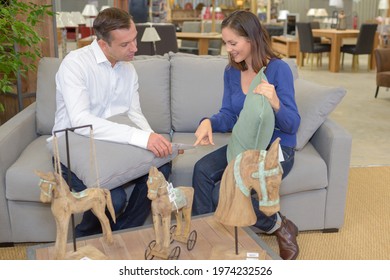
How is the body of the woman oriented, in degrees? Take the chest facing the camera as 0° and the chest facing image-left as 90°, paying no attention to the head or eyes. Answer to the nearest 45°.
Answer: approximately 45°

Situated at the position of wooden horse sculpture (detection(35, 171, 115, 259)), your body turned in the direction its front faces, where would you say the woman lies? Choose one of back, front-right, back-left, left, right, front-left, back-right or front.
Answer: back

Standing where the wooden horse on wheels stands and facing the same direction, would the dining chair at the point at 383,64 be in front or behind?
behind

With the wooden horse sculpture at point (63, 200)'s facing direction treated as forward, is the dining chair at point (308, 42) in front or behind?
behind

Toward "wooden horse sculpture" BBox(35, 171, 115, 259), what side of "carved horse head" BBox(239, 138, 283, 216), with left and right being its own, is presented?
back

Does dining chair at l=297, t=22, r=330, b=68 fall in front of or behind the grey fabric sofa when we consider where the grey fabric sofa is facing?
behind

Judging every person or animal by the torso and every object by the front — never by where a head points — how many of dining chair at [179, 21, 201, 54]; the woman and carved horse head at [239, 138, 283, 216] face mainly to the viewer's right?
1

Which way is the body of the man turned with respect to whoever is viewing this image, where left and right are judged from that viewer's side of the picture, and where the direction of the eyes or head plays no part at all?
facing the viewer and to the right of the viewer

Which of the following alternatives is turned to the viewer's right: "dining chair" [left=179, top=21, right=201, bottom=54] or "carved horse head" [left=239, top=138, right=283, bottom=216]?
the carved horse head

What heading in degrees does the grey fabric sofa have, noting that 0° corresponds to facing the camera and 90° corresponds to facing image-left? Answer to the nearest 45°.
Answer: approximately 0°

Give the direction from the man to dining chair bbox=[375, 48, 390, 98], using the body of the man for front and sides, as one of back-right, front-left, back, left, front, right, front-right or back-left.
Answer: left
